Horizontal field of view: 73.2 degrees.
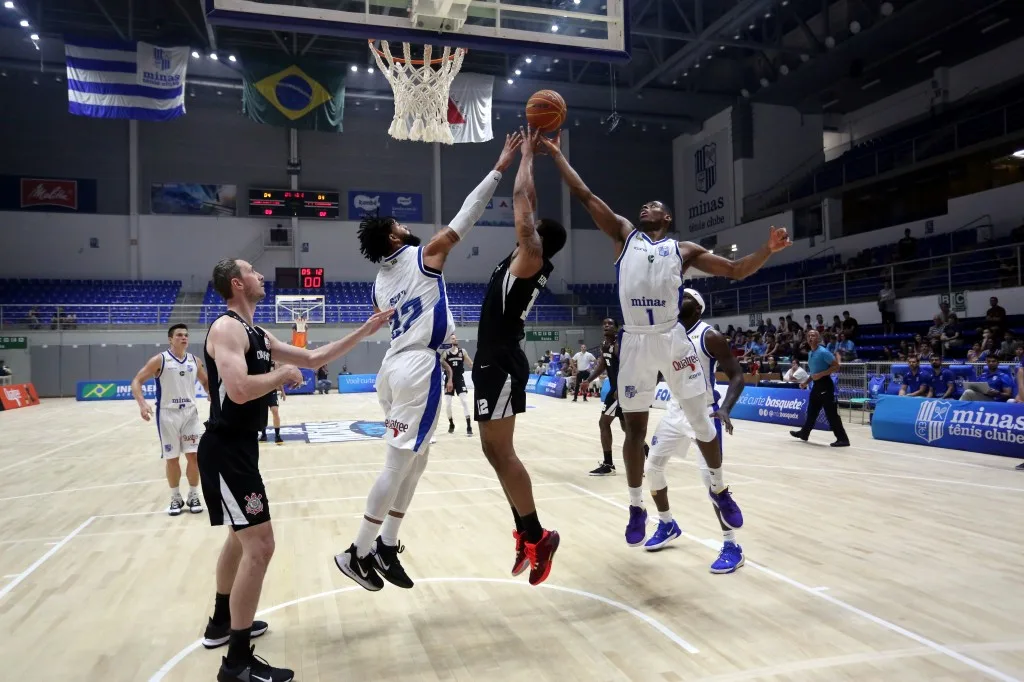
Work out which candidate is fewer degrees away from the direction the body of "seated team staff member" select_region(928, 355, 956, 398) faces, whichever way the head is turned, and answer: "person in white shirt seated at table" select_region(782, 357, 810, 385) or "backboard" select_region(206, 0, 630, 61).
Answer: the backboard

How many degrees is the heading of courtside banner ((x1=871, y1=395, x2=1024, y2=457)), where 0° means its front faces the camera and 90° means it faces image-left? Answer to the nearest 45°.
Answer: approximately 45°

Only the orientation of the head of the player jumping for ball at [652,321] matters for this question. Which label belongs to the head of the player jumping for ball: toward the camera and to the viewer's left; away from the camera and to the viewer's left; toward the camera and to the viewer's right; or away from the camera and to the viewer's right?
toward the camera and to the viewer's left

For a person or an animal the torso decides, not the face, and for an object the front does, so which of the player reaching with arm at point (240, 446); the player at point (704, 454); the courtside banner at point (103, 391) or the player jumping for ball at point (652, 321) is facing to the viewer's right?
the player reaching with arm at point (240, 446)

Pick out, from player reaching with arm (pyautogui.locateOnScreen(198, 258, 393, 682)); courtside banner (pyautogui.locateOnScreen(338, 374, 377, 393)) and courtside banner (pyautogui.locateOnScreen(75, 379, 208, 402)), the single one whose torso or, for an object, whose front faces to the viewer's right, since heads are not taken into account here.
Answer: the player reaching with arm

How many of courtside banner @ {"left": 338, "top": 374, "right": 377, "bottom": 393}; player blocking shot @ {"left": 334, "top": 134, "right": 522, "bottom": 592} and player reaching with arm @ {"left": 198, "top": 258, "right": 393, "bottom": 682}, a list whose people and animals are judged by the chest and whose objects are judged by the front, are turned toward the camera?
1

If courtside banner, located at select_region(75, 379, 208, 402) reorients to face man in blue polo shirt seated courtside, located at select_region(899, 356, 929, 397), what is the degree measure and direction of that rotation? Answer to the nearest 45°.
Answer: approximately 45° to its left

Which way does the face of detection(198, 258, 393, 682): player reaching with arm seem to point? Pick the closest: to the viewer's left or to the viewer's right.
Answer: to the viewer's right

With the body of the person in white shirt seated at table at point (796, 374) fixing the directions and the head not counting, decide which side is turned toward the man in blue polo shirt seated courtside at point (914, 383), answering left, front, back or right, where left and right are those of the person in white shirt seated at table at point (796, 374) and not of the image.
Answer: left

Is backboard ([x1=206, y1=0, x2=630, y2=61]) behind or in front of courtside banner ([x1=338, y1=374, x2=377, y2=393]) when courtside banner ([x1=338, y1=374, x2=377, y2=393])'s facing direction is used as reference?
in front

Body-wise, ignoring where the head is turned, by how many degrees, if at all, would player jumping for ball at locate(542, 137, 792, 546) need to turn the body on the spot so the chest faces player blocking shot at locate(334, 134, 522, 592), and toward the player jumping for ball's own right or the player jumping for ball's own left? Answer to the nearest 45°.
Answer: approximately 45° to the player jumping for ball's own right

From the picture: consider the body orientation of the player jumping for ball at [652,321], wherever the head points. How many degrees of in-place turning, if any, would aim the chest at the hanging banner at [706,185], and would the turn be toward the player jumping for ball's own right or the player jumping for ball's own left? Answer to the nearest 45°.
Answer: approximately 180°

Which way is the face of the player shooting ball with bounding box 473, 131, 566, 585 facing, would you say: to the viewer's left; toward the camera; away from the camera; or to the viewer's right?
away from the camera

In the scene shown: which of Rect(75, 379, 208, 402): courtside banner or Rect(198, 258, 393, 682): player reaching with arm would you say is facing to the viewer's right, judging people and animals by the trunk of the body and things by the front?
the player reaching with arm

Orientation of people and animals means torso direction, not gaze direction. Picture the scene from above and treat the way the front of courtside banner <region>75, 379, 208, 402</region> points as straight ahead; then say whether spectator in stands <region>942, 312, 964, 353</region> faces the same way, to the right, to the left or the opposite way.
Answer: to the right
